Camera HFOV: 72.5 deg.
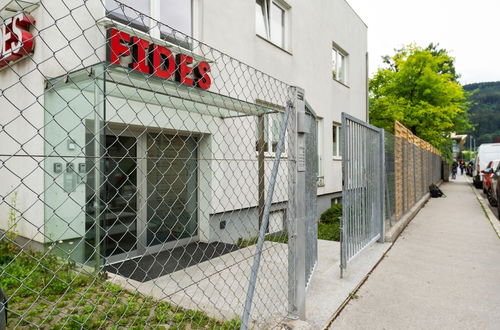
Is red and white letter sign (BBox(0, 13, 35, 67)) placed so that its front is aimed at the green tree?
no

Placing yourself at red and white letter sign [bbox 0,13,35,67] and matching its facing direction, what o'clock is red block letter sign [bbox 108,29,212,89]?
red block letter sign [bbox 108,29,212,89] is roughly at 8 o'clock from red and white letter sign [bbox 0,13,35,67].

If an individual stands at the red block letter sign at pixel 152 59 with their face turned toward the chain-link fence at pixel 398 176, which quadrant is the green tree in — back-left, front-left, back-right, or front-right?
front-left

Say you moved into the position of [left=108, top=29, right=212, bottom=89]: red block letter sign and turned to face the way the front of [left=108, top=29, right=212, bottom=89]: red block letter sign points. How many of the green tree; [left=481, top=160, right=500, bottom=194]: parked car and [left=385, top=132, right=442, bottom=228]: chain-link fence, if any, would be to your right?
0

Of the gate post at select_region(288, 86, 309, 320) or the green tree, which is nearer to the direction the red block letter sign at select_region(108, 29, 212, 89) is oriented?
the gate post

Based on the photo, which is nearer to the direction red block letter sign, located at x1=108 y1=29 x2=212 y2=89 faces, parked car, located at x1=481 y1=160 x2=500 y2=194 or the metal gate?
the metal gate

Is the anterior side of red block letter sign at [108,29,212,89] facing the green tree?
no

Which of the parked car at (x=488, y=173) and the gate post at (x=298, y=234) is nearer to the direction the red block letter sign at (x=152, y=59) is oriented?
the gate post

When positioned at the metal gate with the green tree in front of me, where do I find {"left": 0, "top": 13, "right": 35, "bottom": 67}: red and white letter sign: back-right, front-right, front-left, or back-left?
back-left

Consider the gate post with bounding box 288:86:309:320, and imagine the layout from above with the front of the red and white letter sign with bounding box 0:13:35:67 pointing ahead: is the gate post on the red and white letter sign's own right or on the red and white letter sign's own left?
on the red and white letter sign's own left

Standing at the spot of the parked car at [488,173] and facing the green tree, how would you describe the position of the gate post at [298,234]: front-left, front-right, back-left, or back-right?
back-left

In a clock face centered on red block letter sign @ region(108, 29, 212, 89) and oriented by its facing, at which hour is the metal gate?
The metal gate is roughly at 11 o'clock from the red block letter sign.

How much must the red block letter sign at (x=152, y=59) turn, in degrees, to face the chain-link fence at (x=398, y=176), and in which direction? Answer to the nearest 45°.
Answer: approximately 45° to its left

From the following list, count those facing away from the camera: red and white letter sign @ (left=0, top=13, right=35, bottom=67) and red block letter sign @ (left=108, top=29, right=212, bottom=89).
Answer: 0

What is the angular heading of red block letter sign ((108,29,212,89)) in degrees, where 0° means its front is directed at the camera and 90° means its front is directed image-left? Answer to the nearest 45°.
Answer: approximately 315°
